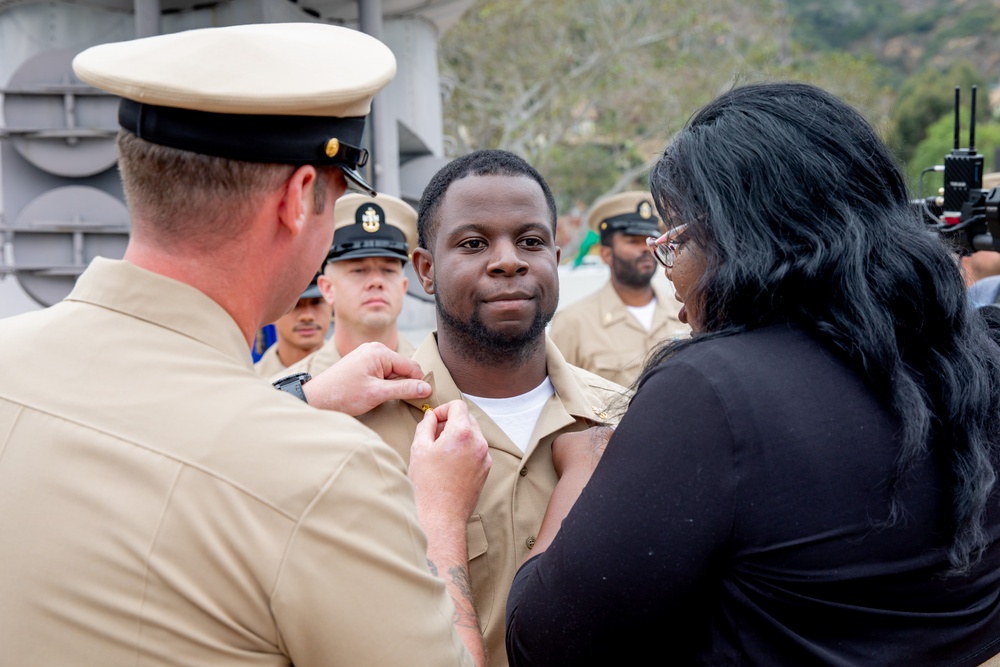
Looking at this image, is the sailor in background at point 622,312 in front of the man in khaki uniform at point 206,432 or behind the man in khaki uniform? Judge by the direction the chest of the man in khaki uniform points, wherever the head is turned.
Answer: in front

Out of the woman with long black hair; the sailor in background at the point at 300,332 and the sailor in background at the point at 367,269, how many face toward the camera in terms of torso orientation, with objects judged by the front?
2

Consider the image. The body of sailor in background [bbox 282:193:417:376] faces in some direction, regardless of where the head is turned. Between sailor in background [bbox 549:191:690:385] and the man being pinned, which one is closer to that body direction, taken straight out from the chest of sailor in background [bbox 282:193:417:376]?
the man being pinned

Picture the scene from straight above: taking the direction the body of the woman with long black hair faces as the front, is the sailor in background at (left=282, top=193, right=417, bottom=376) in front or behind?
in front

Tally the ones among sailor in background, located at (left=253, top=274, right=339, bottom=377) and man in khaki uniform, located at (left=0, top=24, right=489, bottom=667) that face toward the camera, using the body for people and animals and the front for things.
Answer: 1

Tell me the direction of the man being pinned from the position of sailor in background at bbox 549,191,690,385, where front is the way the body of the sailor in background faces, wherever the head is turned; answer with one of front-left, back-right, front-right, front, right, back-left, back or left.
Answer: front-right

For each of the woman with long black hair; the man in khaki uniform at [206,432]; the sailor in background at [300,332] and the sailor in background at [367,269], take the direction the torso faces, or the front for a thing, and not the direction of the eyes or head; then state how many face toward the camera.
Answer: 2

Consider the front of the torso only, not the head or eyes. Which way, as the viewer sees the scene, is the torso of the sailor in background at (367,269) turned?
toward the camera

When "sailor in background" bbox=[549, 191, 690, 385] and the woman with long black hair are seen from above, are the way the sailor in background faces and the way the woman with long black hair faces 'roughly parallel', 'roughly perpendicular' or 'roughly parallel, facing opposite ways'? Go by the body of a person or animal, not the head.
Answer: roughly parallel, facing opposite ways

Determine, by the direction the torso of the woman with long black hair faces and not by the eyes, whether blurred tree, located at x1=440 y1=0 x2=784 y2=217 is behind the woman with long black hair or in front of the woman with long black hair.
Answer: in front

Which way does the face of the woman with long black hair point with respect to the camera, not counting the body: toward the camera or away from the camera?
away from the camera

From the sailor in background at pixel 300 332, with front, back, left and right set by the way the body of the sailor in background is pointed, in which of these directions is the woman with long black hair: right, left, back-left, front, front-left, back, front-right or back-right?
front

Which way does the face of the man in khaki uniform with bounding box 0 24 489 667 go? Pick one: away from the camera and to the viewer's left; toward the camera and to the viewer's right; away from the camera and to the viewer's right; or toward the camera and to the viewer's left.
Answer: away from the camera and to the viewer's right

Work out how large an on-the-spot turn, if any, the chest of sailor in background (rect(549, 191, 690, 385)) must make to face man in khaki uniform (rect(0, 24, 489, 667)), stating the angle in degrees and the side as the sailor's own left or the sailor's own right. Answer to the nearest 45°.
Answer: approximately 45° to the sailor's own right
